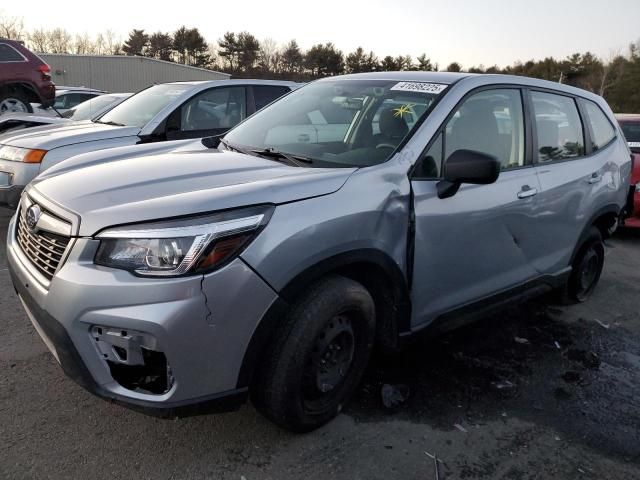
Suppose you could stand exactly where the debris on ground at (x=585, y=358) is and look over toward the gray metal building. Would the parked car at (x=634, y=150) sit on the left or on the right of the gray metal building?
right

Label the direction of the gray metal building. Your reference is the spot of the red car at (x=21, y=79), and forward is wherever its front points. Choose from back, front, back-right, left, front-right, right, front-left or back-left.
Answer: right

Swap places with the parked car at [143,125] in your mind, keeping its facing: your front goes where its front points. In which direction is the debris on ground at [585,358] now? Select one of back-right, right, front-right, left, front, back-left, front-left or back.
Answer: left

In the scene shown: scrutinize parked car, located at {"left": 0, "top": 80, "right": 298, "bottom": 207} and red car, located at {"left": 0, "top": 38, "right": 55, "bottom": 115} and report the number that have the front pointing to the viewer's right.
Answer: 0

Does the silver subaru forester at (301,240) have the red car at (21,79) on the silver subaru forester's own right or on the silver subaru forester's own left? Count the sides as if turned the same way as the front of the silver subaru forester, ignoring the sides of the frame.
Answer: on the silver subaru forester's own right

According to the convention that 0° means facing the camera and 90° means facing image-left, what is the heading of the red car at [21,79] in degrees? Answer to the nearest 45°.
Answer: approximately 90°

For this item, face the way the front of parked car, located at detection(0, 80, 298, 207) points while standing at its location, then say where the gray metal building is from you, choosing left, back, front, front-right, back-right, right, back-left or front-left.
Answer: back-right

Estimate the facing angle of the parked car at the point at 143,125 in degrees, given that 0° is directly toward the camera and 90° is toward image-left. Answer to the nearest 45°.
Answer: approximately 45°

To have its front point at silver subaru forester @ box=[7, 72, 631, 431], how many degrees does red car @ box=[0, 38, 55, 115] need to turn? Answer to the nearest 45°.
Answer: approximately 90° to its left

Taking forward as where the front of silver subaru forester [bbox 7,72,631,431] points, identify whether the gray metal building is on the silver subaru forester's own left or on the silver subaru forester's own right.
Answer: on the silver subaru forester's own right
